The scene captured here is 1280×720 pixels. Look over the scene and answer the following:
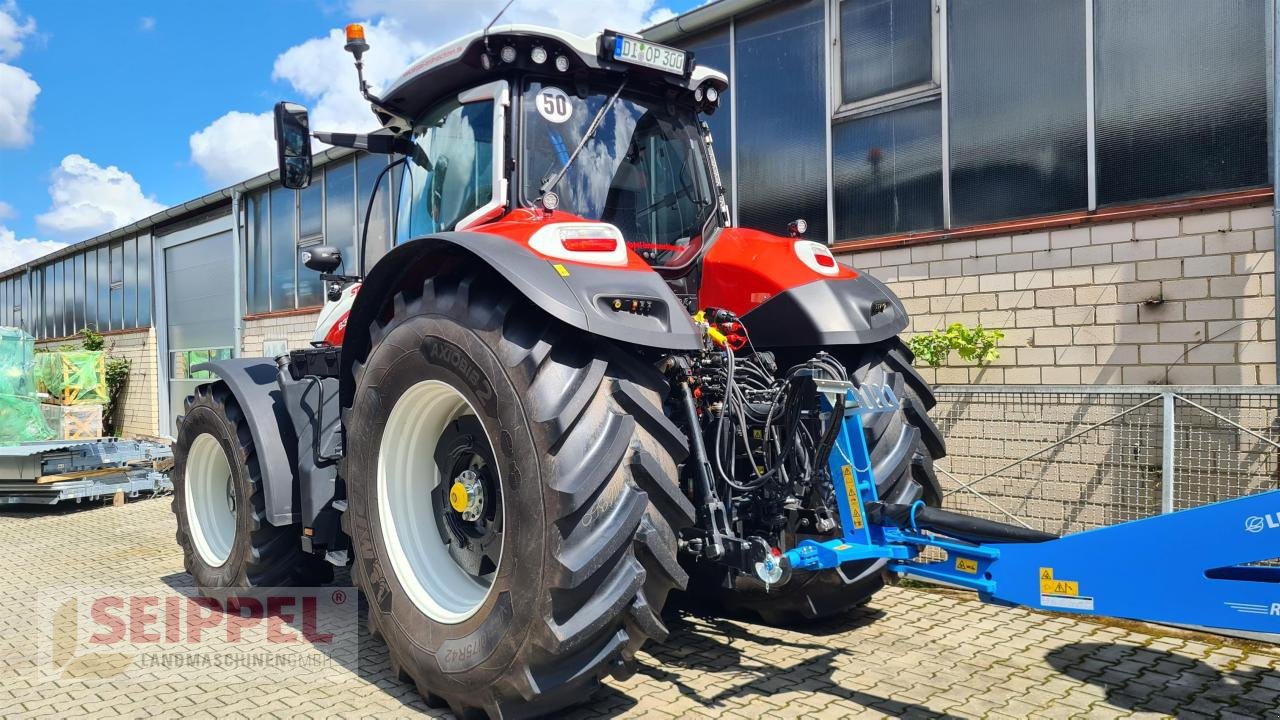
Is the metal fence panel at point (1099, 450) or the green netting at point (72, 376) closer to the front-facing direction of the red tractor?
the green netting

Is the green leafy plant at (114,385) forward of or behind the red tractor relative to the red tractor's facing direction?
forward

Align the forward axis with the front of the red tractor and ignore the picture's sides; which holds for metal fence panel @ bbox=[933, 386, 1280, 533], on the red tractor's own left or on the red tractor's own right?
on the red tractor's own right

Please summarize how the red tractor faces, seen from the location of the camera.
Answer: facing away from the viewer and to the left of the viewer

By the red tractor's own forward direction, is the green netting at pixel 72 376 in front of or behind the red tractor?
in front

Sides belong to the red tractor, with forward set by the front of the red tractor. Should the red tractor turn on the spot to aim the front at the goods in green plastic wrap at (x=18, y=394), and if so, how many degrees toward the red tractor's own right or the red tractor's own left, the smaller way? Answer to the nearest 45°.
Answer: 0° — it already faces it

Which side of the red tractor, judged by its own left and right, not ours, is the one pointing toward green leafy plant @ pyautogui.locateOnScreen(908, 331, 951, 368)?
right

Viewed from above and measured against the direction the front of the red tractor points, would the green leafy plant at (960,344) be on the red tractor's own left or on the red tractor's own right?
on the red tractor's own right
